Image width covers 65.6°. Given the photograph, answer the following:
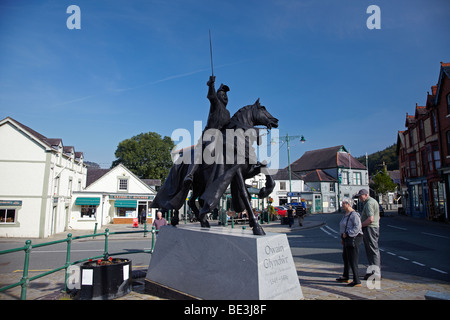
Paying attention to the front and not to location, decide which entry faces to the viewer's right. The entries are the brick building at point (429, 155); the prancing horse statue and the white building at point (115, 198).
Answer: the prancing horse statue

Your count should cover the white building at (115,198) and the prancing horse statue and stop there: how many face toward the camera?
1

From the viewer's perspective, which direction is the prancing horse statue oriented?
to the viewer's right

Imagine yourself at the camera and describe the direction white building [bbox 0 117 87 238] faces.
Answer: facing to the right of the viewer

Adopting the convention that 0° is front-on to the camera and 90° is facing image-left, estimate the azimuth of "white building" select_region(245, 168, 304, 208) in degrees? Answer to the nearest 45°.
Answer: approximately 0°

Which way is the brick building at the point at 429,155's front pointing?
to the viewer's left

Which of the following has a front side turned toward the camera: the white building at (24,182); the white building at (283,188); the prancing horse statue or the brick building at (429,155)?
the white building at (283,188)
